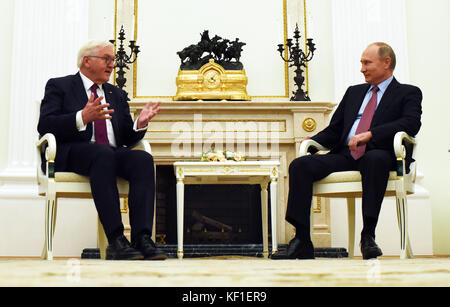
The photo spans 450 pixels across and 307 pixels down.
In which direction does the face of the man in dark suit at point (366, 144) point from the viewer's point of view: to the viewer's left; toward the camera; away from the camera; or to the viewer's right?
to the viewer's left

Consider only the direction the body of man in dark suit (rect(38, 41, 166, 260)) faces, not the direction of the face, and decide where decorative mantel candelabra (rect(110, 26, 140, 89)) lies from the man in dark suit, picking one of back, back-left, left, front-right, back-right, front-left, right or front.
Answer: back-left

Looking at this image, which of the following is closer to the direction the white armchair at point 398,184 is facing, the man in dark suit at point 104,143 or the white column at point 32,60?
the man in dark suit

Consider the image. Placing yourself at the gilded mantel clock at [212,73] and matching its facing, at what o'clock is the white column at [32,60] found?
The white column is roughly at 3 o'clock from the gilded mantel clock.

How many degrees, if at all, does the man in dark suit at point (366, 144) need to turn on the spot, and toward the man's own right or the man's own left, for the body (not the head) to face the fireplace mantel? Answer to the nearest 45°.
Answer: approximately 90° to the man's own right

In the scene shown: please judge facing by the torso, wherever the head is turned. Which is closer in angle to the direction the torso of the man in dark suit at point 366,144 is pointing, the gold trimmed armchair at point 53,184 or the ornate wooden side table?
the gold trimmed armchair

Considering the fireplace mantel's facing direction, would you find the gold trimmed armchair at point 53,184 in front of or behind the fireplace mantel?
in front

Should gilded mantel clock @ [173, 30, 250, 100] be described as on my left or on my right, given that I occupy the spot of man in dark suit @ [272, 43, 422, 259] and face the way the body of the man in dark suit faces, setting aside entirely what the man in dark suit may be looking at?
on my right

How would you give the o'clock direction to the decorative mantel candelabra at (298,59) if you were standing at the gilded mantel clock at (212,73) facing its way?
The decorative mantel candelabra is roughly at 9 o'clock from the gilded mantel clock.
